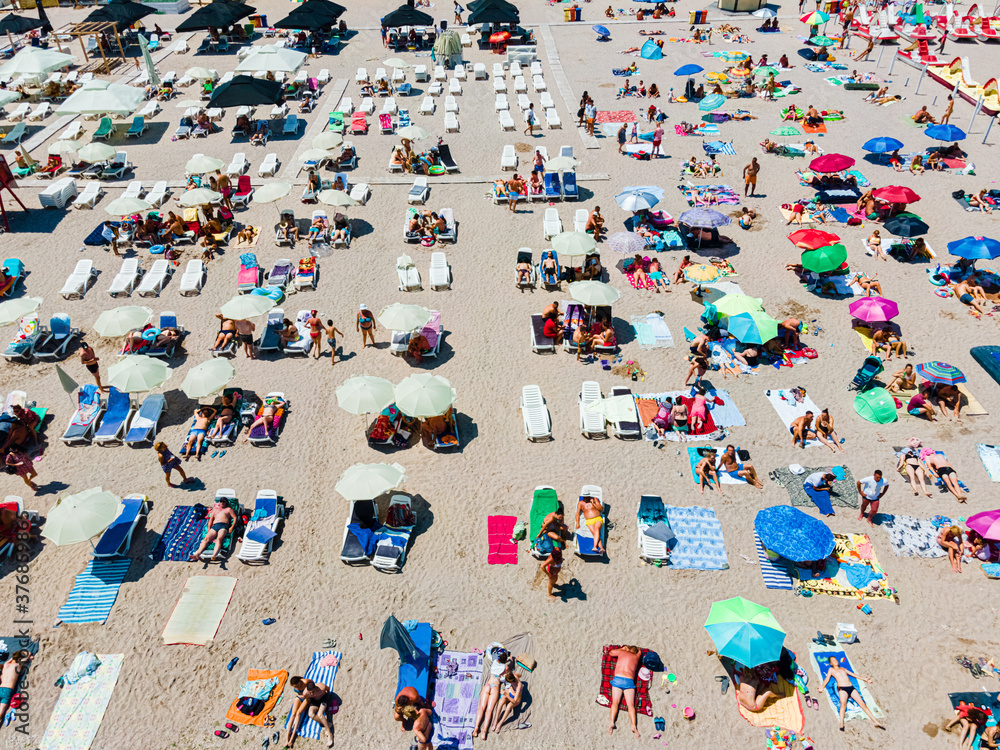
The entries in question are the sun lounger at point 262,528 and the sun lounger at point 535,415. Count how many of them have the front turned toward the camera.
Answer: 2

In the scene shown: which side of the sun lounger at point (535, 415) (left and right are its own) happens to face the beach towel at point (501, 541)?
front

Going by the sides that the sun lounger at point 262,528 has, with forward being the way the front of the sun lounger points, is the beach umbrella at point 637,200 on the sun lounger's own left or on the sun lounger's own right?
on the sun lounger's own left

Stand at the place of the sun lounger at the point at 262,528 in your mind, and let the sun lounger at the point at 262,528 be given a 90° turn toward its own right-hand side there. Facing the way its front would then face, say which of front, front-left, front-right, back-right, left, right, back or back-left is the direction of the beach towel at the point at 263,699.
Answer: left

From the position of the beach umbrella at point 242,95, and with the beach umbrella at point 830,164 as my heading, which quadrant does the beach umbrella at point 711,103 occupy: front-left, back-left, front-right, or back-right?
front-left

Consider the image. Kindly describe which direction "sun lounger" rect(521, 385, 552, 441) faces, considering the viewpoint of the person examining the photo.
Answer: facing the viewer

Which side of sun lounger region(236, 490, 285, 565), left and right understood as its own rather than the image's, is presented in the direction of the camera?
front

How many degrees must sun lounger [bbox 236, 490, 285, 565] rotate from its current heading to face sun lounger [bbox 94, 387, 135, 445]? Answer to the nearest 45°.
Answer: approximately 135° to its right

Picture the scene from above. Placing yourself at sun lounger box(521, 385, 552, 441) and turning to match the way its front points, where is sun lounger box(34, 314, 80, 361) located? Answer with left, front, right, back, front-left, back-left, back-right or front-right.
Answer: right

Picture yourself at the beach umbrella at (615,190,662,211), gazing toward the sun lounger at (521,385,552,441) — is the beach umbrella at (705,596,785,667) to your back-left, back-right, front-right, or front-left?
front-left

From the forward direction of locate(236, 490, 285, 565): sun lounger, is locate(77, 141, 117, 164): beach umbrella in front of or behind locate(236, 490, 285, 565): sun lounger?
behind

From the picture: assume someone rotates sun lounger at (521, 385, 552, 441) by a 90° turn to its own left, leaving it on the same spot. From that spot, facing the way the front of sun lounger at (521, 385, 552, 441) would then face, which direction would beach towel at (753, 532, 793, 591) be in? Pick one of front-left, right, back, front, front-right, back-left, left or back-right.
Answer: front-right

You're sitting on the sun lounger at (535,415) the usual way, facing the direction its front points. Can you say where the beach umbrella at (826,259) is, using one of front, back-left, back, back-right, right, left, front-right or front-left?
back-left

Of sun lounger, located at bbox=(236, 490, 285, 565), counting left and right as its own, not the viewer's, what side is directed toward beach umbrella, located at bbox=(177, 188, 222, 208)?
back

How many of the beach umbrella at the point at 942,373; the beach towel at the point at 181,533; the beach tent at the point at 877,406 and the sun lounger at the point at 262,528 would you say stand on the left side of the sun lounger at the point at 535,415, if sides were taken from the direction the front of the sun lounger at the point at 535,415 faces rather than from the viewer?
2

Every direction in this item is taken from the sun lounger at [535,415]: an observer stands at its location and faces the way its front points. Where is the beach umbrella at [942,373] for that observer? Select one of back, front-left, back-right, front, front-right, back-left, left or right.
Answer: left

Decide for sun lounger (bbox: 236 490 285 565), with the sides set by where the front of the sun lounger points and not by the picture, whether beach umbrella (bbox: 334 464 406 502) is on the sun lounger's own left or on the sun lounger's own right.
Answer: on the sun lounger's own left

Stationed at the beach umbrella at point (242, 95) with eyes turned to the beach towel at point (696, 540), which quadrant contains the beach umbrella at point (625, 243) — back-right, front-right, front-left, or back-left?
front-left

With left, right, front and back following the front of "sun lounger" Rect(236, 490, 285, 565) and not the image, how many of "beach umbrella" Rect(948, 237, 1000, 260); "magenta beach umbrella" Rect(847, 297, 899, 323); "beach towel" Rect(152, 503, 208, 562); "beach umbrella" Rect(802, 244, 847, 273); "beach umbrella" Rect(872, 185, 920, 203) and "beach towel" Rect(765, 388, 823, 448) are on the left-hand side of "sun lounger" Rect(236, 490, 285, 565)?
5

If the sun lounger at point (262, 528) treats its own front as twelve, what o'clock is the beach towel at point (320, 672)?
The beach towel is roughly at 12 o'clock from the sun lounger.
